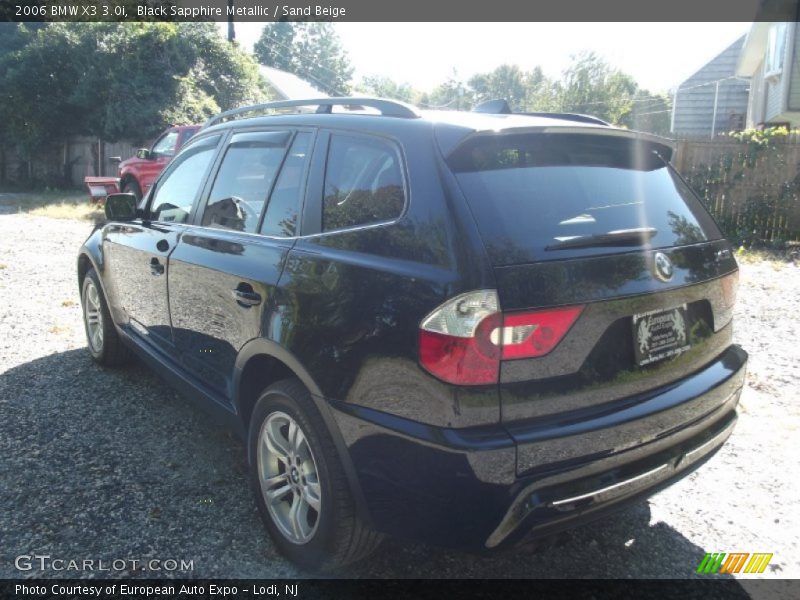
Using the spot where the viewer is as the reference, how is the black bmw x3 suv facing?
facing away from the viewer and to the left of the viewer

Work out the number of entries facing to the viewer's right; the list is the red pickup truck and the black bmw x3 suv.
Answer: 0

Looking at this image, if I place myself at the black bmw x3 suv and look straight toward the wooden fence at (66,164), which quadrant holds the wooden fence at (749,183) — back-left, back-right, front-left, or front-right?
front-right

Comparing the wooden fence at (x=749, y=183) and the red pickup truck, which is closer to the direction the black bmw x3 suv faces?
the red pickup truck

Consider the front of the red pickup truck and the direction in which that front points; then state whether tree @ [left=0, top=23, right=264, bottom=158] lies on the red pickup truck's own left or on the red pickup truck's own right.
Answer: on the red pickup truck's own right

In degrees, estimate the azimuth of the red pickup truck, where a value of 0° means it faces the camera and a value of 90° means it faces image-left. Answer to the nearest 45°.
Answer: approximately 45°

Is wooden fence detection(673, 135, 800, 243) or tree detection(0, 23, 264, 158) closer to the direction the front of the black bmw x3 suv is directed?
the tree

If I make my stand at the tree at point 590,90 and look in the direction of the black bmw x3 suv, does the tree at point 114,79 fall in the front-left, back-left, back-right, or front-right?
front-right

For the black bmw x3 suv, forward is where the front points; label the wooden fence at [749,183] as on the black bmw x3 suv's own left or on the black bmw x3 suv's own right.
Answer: on the black bmw x3 suv's own right

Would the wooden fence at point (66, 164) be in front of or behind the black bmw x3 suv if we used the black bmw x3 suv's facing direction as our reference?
in front

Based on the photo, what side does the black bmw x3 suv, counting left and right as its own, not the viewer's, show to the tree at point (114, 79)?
front

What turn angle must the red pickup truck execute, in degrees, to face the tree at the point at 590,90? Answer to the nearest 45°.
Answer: approximately 180°
